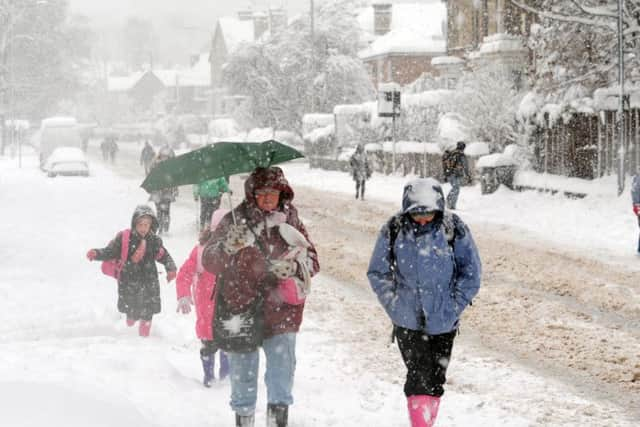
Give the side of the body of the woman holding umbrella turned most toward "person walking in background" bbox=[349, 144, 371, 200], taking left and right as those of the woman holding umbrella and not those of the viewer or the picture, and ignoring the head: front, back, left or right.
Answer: back

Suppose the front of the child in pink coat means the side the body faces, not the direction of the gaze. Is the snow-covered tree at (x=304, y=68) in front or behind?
behind

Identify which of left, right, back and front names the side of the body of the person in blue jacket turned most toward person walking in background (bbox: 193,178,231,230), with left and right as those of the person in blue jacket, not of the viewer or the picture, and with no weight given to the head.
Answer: back

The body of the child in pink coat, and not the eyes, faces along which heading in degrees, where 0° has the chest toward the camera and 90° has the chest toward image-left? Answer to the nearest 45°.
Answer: approximately 0°

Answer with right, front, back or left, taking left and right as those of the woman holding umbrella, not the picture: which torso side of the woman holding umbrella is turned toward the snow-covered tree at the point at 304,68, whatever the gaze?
back

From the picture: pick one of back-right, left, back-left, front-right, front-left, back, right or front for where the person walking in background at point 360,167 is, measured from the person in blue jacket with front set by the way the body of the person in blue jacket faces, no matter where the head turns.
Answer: back

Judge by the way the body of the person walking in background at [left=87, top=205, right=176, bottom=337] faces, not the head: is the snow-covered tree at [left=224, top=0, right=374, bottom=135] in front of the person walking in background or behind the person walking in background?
behind
